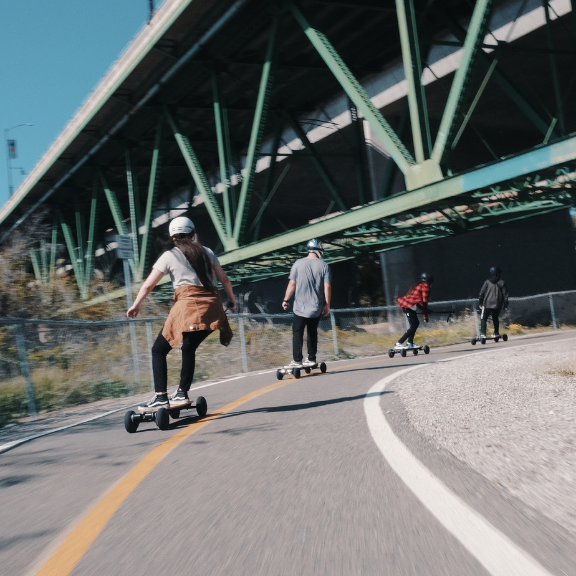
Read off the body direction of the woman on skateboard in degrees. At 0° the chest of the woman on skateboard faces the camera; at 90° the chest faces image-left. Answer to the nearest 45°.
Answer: approximately 135°

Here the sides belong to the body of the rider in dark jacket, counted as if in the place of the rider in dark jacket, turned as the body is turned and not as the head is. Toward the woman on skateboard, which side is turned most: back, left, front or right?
back

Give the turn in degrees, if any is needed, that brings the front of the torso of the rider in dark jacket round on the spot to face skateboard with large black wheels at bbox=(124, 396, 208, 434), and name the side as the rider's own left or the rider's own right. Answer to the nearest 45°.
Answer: approximately 180°

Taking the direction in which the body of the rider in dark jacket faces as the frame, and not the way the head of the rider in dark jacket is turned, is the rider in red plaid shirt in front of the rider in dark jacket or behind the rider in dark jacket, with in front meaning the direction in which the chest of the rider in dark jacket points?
behind

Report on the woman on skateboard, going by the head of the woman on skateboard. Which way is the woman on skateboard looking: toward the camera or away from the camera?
away from the camera

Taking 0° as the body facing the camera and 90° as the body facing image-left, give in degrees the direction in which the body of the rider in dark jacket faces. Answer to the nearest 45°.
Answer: approximately 180°
